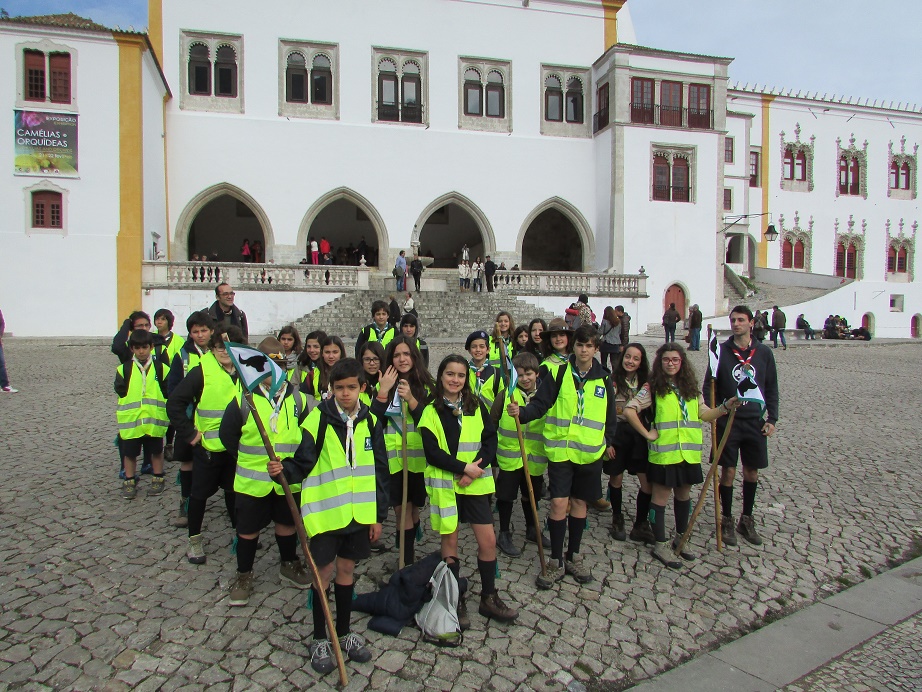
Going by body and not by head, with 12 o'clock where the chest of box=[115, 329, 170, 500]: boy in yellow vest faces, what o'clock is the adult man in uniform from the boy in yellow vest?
The adult man in uniform is roughly at 10 o'clock from the boy in yellow vest.

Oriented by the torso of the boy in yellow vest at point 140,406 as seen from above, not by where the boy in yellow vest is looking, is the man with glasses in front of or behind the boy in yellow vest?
behind

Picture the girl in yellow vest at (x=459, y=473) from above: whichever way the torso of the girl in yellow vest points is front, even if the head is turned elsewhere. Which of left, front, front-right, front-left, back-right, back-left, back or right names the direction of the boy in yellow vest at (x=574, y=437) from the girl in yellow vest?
back-left

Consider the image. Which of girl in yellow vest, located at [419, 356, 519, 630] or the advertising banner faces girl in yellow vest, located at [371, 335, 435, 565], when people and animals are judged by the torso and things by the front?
the advertising banner
